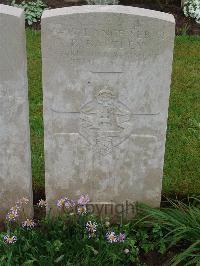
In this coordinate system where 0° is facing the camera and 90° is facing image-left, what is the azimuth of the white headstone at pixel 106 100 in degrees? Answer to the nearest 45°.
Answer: approximately 0°

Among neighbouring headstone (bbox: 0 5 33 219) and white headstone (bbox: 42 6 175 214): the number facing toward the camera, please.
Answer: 2

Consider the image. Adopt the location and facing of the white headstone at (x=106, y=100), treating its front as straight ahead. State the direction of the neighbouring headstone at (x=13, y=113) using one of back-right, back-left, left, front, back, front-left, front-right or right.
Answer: right
